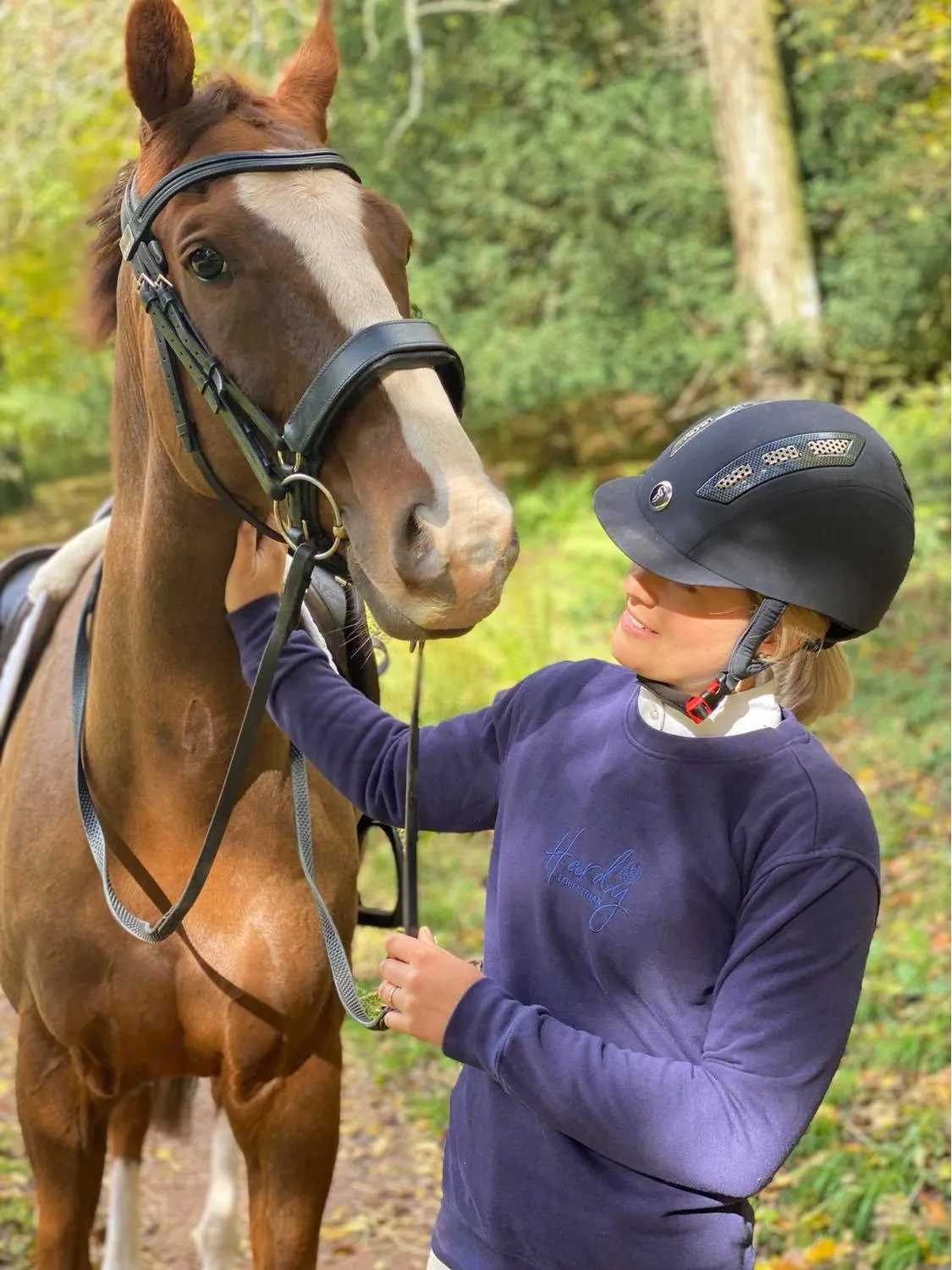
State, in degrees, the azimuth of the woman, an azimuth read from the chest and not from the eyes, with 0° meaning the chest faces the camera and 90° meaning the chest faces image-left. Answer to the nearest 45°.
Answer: approximately 45°

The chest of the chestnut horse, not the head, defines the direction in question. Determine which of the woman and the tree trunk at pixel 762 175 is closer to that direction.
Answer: the woman

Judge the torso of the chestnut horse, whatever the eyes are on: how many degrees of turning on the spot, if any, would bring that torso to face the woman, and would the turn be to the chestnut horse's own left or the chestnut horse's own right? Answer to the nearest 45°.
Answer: approximately 45° to the chestnut horse's own left

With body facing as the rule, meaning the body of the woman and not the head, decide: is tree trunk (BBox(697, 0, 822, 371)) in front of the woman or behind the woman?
behind

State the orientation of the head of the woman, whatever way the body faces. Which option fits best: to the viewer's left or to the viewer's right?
to the viewer's left
